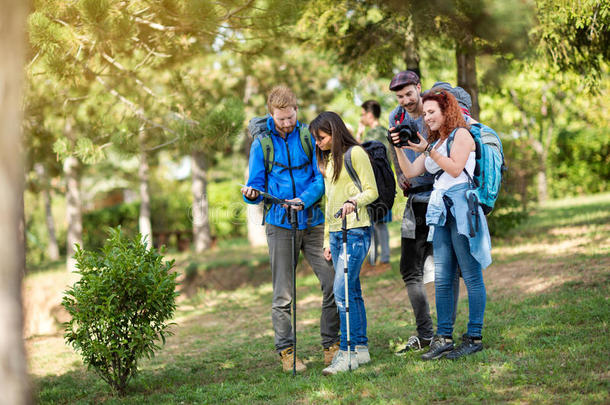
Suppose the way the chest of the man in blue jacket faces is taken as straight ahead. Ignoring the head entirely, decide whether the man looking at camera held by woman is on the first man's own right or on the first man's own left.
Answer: on the first man's own left

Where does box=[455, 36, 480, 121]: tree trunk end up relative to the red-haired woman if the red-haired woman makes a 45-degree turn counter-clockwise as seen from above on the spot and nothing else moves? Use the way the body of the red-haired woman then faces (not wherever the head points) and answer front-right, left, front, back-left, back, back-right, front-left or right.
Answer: back
